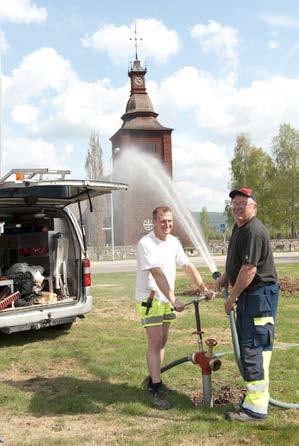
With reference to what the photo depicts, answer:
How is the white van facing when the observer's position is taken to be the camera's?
facing away from the viewer and to the left of the viewer

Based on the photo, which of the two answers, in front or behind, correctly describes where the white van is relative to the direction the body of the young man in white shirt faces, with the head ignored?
behind

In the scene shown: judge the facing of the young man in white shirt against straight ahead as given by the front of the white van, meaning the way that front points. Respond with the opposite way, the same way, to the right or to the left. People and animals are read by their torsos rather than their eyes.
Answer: the opposite way

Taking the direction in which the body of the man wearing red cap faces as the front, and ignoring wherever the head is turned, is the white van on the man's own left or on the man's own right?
on the man's own right

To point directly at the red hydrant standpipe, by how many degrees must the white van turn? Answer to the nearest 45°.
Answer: approximately 180°

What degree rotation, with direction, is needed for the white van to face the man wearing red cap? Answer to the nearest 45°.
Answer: approximately 180°
